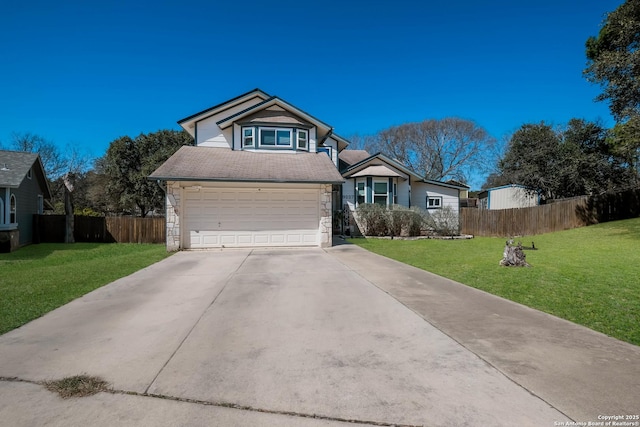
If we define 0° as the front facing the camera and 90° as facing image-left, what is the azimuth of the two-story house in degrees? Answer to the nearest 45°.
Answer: approximately 0°

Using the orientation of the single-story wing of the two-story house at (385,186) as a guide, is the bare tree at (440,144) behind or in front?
behind

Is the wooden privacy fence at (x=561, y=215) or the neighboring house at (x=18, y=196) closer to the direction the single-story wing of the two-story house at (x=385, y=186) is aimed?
the neighboring house

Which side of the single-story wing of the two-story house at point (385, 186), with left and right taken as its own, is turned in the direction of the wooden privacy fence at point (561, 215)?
left

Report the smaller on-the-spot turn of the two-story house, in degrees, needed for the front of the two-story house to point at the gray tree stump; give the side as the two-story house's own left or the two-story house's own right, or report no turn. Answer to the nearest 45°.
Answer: approximately 45° to the two-story house's own left

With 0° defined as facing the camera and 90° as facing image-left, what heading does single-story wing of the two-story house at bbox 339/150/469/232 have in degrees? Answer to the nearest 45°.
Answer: approximately 0°

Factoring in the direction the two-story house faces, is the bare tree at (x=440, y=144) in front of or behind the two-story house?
behind
